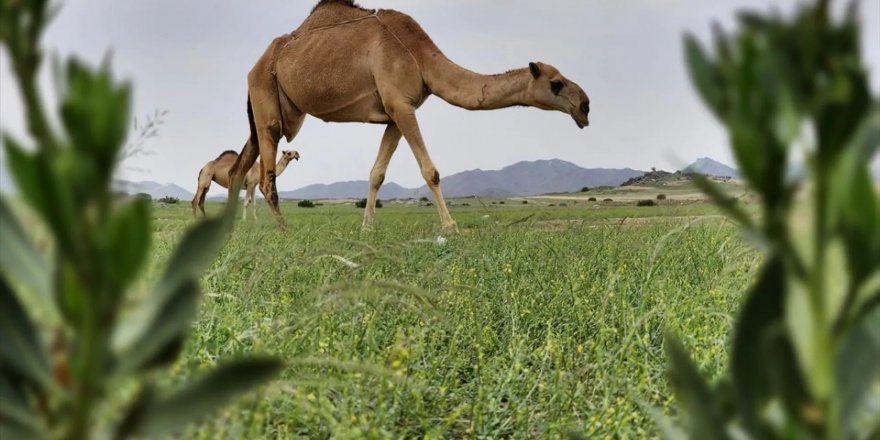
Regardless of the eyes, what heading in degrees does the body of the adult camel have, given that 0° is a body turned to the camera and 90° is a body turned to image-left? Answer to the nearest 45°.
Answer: approximately 270°

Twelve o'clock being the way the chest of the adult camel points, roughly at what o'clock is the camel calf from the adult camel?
The camel calf is roughly at 8 o'clock from the adult camel.

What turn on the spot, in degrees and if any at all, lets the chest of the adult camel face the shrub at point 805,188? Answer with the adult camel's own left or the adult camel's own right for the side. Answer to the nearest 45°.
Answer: approximately 90° to the adult camel's own right

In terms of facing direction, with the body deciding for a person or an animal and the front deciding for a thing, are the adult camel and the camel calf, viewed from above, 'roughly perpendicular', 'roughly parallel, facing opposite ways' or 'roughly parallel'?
roughly parallel

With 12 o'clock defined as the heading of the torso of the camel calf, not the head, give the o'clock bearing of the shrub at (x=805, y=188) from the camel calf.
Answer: The shrub is roughly at 3 o'clock from the camel calf.

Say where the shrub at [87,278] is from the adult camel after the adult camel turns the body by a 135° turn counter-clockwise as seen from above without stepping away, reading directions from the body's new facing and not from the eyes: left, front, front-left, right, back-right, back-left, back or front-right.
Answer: back-left

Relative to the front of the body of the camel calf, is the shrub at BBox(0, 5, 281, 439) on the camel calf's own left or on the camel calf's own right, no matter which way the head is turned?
on the camel calf's own right

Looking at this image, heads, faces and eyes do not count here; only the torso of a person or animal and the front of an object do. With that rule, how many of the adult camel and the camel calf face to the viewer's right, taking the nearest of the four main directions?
2

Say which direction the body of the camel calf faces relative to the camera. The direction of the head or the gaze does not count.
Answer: to the viewer's right

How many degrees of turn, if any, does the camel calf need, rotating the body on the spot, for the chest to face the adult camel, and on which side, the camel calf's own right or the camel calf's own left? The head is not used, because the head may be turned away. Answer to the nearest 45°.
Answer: approximately 90° to the camel calf's own right
